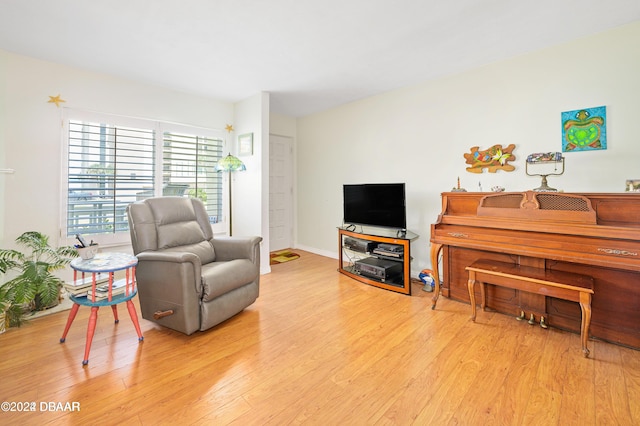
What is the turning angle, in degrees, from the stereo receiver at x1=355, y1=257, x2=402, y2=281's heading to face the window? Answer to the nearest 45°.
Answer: approximately 45° to its right

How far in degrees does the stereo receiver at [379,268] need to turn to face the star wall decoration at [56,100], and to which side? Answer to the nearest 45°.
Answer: approximately 45° to its right

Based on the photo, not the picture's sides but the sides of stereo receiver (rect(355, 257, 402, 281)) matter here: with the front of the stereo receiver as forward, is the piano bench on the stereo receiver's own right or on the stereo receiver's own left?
on the stereo receiver's own left

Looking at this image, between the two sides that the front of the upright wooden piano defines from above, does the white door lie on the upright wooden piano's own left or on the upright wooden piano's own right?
on the upright wooden piano's own right

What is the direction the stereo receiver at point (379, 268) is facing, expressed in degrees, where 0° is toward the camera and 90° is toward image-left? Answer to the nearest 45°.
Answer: approximately 45°

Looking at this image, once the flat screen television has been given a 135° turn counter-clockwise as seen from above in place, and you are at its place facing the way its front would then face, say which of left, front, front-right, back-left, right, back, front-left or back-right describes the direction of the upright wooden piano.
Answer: front-right

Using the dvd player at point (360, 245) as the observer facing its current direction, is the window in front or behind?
in front

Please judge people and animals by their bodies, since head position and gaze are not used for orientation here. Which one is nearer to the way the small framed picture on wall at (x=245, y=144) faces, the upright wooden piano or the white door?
the upright wooden piano

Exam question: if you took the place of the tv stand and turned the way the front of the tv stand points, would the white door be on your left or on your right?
on your right

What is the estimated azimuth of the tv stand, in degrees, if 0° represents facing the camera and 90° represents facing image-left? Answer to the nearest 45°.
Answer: approximately 45°
